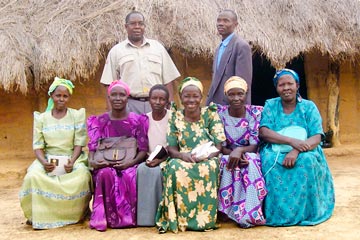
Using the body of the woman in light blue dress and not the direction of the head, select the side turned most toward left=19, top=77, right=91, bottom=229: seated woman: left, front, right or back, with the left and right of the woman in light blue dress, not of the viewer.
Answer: right

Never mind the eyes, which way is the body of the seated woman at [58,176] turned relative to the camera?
toward the camera

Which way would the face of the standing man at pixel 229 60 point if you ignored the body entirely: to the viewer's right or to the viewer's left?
to the viewer's left

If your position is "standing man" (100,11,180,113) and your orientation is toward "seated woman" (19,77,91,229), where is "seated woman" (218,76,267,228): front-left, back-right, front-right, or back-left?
back-left

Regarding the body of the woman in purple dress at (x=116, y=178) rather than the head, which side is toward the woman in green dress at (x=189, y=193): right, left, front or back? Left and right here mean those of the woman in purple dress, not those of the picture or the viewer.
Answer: left

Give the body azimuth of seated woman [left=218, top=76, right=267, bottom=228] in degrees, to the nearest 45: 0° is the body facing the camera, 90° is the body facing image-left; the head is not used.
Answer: approximately 0°

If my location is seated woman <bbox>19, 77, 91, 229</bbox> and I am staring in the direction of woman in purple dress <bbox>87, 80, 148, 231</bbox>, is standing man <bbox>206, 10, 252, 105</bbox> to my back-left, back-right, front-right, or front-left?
front-left

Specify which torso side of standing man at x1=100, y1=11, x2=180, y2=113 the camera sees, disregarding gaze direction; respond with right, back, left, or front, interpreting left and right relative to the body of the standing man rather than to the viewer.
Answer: front

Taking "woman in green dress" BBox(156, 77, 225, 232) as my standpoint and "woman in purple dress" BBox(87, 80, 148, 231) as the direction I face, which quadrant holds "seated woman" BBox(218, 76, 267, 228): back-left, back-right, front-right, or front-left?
back-right

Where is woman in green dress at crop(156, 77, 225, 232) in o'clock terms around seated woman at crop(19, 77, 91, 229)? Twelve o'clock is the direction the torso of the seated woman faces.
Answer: The woman in green dress is roughly at 10 o'clock from the seated woman.
